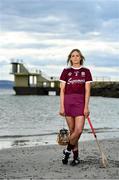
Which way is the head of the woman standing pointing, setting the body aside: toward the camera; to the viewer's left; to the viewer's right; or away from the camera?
toward the camera

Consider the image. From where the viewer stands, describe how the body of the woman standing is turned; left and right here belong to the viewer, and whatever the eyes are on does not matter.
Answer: facing the viewer
